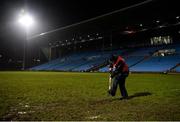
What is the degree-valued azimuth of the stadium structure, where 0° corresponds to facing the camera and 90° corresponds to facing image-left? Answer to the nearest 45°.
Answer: approximately 45°

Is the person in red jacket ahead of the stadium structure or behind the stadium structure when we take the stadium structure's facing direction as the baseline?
ahead
